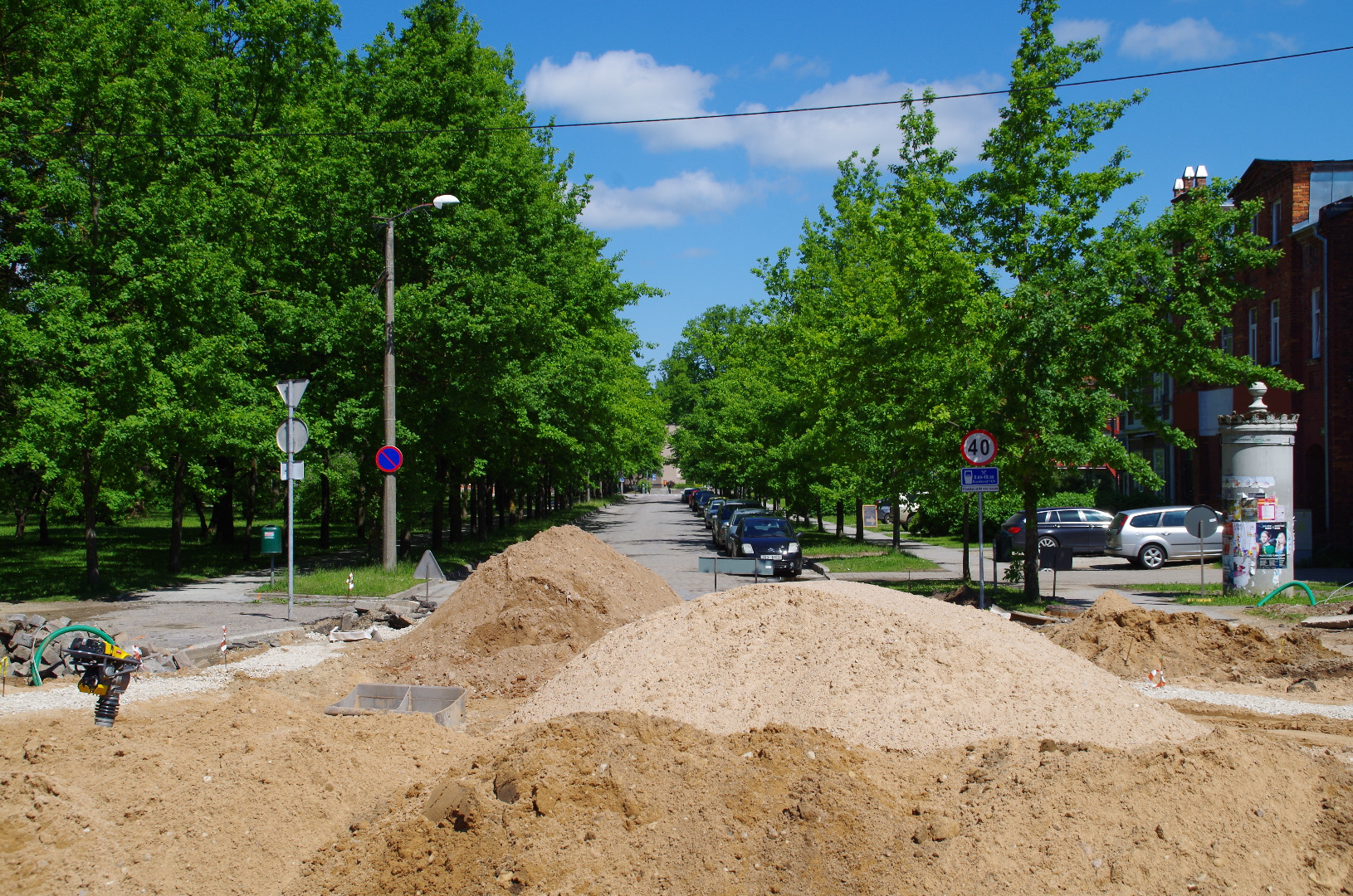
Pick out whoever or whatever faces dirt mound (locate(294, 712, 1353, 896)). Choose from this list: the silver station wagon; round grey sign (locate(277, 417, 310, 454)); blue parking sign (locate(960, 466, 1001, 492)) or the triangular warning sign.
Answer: the blue parking sign

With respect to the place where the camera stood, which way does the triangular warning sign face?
facing away from the viewer

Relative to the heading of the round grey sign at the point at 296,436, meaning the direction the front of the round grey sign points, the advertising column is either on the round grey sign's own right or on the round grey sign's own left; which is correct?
on the round grey sign's own right

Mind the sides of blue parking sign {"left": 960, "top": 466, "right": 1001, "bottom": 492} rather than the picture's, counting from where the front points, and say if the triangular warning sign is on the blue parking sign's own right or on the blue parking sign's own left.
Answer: on the blue parking sign's own right

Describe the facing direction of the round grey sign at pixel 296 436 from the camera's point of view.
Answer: facing away from the viewer

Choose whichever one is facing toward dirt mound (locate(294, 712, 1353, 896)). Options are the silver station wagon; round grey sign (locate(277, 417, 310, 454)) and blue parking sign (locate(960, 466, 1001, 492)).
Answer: the blue parking sign

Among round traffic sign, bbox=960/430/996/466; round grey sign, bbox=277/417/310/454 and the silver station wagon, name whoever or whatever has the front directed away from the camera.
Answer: the round grey sign

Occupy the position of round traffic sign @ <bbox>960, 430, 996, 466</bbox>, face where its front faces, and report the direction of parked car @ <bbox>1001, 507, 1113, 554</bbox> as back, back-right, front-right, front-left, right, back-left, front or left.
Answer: back

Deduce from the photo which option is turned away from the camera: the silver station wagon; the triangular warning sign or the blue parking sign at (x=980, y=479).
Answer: the triangular warning sign
